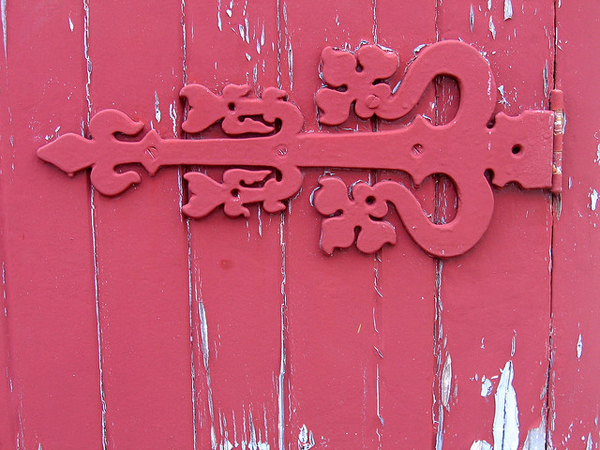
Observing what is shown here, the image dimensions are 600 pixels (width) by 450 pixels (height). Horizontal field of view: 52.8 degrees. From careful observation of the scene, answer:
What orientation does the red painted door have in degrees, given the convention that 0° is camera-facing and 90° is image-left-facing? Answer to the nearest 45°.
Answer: approximately 0°

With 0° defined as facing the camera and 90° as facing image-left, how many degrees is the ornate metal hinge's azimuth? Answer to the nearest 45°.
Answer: approximately 0°
